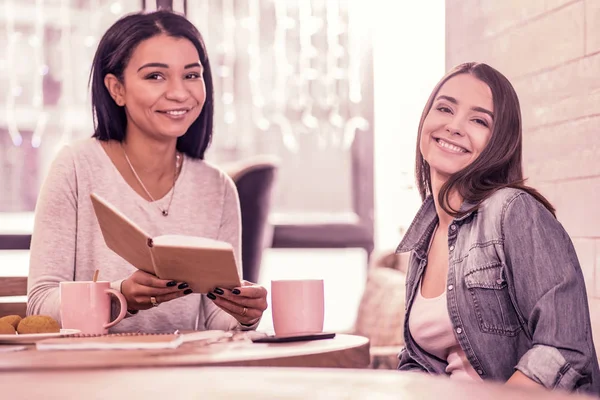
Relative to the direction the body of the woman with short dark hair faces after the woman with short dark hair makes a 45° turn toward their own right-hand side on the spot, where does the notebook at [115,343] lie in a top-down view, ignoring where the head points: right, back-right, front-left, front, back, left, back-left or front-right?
front

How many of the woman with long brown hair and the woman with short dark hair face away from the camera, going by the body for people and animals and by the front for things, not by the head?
0

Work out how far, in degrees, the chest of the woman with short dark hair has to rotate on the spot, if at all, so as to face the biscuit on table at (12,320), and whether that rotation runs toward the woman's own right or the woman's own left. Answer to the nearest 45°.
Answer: approximately 45° to the woman's own right

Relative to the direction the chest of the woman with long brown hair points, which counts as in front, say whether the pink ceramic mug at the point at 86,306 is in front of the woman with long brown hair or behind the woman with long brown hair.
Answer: in front

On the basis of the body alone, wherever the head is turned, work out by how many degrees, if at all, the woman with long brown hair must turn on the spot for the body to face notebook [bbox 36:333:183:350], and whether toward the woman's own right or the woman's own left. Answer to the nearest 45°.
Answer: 0° — they already face it

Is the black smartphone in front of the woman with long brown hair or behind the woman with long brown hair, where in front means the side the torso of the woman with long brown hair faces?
in front

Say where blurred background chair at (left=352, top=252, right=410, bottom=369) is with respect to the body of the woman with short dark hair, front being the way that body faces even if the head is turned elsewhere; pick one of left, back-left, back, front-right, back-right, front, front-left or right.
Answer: left

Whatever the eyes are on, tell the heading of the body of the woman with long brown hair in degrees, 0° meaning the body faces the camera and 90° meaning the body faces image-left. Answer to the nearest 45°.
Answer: approximately 45°
